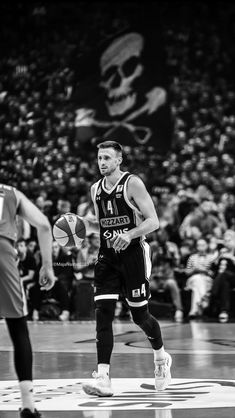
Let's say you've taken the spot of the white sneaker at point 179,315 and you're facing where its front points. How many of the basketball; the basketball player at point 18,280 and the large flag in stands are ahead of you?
2

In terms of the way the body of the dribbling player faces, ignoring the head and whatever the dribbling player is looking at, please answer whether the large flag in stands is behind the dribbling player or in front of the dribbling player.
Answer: behind

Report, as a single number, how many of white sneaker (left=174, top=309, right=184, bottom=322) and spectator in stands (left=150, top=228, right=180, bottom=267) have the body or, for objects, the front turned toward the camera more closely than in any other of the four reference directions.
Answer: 2

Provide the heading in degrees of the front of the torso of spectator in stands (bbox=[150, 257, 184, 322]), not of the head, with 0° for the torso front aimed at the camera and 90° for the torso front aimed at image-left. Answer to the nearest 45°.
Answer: approximately 0°

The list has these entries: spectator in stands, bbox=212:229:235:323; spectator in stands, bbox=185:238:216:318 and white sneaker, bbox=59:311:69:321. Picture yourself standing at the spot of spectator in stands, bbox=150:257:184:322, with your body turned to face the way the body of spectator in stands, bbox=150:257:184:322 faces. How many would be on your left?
2

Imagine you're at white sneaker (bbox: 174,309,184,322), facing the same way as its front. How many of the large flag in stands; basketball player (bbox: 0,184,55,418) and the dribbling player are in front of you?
2
